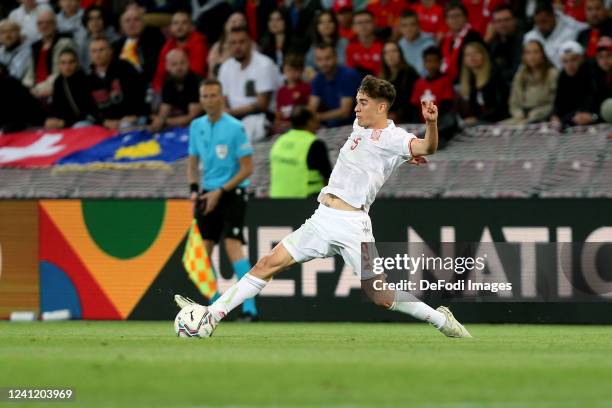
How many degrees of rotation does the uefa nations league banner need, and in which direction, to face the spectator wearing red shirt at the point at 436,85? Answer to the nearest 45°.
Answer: approximately 135° to its left

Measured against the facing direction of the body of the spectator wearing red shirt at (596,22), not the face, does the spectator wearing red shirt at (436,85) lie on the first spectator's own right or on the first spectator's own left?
on the first spectator's own right

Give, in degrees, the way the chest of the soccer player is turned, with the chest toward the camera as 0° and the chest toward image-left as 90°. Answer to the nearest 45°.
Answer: approximately 45°

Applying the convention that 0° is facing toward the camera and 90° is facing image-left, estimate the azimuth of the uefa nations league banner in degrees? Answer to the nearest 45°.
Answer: approximately 0°

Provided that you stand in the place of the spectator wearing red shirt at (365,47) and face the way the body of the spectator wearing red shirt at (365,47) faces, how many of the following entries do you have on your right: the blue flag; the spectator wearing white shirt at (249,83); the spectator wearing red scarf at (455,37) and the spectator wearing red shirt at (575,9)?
2

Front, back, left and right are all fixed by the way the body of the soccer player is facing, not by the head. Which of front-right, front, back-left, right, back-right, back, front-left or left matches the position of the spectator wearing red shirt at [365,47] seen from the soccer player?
back-right

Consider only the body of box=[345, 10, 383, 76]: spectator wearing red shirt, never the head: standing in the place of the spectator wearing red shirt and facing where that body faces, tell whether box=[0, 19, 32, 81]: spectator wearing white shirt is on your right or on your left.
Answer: on your right

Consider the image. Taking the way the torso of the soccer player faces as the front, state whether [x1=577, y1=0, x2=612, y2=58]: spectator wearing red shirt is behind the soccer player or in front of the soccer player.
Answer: behind

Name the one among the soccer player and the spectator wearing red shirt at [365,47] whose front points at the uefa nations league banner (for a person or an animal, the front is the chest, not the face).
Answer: the spectator wearing red shirt

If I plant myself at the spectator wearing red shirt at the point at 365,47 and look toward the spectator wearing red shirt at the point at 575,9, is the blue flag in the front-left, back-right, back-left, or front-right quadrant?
back-right
